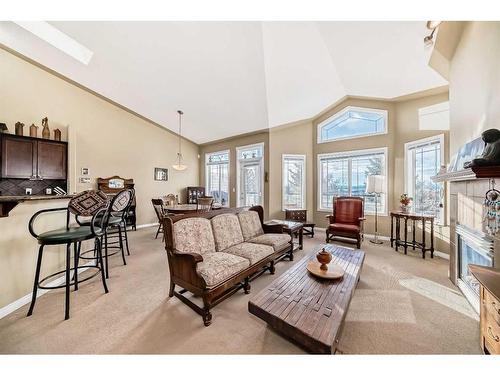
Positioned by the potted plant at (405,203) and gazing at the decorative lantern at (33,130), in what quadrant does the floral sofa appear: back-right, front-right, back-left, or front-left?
front-left

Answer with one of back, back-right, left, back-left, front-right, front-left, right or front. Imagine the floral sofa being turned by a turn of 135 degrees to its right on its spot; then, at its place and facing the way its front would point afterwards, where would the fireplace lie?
back

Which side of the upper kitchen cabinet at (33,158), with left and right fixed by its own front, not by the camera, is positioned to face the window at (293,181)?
left

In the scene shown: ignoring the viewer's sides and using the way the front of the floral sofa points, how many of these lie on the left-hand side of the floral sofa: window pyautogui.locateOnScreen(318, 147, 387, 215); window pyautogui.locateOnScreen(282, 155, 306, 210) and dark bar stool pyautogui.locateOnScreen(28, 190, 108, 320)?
2

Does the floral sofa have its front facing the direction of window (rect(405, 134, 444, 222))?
no

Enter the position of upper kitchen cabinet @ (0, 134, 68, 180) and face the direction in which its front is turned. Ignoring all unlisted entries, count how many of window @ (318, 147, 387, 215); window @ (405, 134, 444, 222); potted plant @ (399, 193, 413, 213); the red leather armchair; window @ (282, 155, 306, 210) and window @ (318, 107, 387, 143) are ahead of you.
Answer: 6

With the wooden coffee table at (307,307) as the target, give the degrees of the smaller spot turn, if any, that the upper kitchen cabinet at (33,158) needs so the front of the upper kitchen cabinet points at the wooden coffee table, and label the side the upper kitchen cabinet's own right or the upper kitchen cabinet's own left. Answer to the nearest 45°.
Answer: approximately 45° to the upper kitchen cabinet's own right

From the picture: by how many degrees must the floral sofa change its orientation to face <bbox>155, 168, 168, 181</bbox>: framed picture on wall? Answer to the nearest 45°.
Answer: approximately 180°

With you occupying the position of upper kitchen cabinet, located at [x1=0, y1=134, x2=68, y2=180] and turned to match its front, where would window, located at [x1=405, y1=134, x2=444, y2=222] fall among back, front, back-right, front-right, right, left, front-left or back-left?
front

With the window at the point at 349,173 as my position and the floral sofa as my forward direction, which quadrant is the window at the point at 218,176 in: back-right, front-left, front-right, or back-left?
front-right

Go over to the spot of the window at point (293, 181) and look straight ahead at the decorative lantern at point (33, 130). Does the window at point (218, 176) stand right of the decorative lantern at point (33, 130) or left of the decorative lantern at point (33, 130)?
right

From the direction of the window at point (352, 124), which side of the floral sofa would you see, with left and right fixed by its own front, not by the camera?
left

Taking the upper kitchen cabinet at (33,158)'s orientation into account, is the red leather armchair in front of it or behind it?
in front

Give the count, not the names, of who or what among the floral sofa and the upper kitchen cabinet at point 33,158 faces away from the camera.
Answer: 0

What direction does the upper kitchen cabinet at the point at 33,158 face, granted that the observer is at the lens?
facing the viewer and to the right of the viewer
